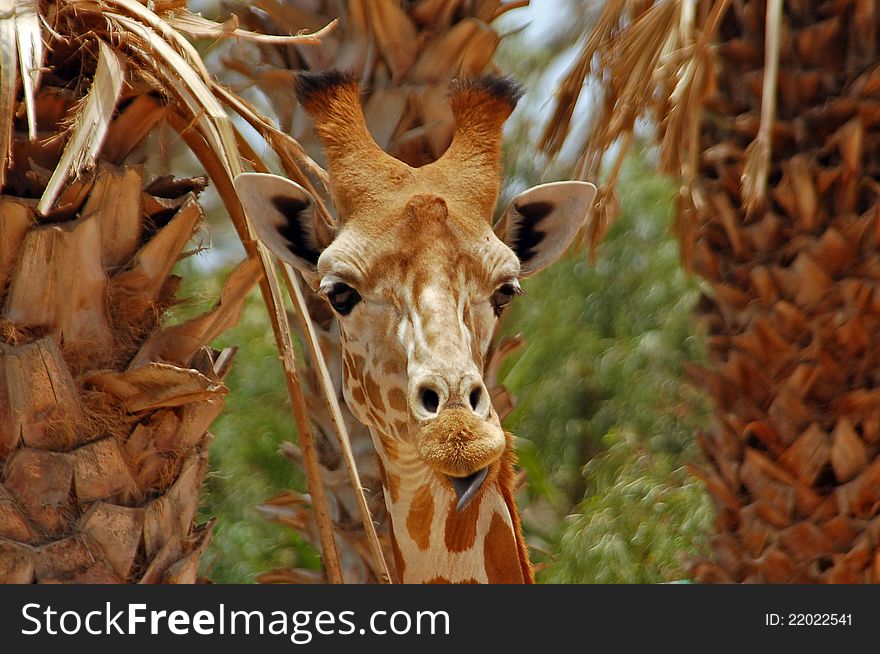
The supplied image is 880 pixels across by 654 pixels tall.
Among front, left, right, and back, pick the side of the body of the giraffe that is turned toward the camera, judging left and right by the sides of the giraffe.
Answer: front

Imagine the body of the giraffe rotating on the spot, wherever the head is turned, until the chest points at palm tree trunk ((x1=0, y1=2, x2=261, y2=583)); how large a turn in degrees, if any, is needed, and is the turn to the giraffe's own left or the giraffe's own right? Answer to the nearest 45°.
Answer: approximately 90° to the giraffe's own right

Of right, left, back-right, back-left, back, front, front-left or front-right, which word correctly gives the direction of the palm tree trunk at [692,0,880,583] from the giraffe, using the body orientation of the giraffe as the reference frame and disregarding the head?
back-left
